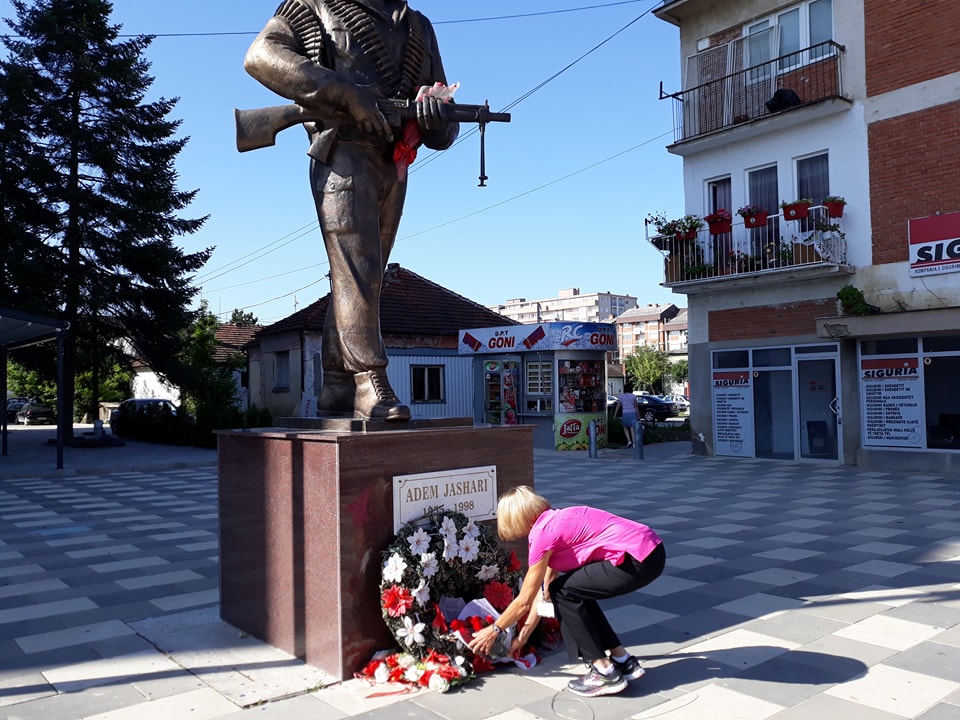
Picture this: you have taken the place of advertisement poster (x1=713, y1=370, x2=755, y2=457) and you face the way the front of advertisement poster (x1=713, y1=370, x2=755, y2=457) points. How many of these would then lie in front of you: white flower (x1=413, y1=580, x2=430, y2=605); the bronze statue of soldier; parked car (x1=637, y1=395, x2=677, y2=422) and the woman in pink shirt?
3

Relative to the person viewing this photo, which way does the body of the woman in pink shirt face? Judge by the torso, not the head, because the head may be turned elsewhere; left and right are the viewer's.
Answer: facing to the left of the viewer

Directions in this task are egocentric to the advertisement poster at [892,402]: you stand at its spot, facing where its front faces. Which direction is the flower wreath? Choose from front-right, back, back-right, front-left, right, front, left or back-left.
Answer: front

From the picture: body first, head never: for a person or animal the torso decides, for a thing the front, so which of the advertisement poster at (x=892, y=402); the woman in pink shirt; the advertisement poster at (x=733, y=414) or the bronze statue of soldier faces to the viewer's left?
the woman in pink shirt

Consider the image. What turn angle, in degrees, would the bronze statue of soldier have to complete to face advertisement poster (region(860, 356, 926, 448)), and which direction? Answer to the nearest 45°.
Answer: approximately 90° to its left

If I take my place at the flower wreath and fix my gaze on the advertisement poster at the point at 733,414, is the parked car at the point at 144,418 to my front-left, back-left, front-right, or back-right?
front-left

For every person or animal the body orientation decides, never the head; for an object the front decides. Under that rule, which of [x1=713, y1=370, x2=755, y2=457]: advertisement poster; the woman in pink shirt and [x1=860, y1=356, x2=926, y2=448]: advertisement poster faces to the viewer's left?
the woman in pink shirt

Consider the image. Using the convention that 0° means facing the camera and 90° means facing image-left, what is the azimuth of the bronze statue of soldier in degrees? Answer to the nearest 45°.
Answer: approximately 315°

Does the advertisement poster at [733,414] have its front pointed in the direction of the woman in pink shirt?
yes

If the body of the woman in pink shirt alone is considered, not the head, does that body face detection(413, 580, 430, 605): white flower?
yes

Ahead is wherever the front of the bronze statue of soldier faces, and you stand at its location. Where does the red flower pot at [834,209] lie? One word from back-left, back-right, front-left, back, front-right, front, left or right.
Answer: left

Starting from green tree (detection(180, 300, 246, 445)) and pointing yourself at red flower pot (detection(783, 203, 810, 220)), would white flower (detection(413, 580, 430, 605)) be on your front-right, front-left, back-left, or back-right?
front-right

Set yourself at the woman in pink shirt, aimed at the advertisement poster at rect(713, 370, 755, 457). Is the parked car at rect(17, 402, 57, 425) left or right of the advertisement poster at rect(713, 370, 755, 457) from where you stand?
left

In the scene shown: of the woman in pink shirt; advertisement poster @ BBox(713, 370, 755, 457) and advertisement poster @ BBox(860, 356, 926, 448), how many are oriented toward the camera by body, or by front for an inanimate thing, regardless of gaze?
2
